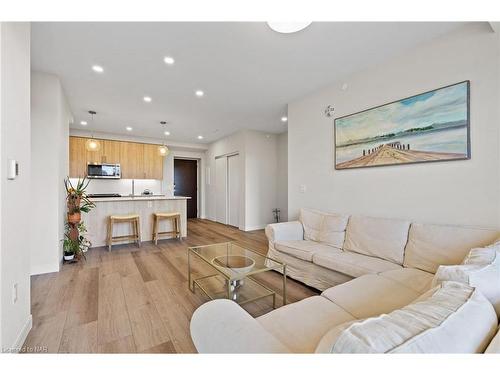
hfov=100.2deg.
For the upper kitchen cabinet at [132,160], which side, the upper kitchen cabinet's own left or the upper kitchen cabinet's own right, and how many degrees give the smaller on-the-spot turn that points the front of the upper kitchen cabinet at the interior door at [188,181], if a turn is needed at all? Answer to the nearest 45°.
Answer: approximately 135° to the upper kitchen cabinet's own left

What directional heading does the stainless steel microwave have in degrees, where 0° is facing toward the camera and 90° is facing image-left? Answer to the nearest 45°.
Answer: approximately 0°

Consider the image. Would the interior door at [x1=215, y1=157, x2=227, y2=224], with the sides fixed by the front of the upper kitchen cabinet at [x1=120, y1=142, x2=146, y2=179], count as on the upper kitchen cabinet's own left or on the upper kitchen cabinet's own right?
on the upper kitchen cabinet's own left

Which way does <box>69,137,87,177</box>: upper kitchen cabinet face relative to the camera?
toward the camera

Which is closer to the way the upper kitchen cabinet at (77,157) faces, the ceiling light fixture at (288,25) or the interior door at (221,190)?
the ceiling light fixture

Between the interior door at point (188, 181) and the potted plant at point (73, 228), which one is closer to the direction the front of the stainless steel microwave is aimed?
the potted plant

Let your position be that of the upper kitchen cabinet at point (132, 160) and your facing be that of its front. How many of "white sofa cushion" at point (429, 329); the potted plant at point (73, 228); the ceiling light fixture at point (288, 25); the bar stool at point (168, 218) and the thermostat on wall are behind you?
0

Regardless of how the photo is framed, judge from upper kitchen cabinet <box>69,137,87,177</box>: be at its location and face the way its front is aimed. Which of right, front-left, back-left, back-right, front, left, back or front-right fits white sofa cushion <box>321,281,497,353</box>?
front

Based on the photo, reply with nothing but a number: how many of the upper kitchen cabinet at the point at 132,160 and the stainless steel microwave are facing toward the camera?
2

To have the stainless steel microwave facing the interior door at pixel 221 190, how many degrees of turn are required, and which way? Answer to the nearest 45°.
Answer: approximately 90° to its left

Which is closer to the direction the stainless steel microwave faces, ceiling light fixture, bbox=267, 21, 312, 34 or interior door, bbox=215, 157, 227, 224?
the ceiling light fixture

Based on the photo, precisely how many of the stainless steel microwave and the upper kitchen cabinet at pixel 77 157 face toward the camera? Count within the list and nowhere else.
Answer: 2

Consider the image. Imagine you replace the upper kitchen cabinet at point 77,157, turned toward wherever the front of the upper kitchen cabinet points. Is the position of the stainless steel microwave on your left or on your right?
on your left

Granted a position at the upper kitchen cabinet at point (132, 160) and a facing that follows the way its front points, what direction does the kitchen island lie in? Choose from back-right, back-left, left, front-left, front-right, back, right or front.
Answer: front

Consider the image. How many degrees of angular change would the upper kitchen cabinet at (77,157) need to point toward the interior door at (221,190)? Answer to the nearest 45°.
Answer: approximately 90° to its left

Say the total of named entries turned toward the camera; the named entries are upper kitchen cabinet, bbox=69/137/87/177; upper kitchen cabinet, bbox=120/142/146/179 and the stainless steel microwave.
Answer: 3

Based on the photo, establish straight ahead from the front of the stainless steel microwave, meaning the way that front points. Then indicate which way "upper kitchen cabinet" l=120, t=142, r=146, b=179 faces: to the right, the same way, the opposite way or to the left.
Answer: the same way

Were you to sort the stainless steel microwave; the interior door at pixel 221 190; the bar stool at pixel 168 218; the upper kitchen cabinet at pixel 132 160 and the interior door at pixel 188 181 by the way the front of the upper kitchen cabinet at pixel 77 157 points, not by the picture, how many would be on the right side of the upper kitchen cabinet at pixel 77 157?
0

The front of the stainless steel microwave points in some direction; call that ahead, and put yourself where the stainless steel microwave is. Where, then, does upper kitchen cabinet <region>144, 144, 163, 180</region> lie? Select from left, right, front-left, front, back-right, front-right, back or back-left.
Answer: left

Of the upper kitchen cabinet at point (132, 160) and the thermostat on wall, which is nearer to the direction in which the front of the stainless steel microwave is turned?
the thermostat on wall

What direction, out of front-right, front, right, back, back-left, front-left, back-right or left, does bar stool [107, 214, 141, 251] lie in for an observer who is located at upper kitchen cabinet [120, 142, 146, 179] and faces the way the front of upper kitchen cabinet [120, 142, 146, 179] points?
front

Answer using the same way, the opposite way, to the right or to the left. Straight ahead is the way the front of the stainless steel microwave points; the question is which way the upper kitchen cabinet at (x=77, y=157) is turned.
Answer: the same way

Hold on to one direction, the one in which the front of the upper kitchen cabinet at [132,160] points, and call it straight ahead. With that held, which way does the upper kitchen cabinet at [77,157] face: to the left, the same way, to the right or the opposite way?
the same way
